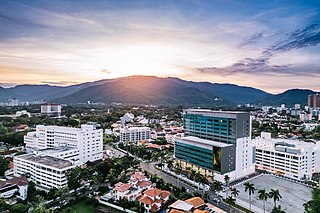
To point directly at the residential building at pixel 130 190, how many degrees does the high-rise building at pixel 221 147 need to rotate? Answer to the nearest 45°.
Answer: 0° — it already faces it

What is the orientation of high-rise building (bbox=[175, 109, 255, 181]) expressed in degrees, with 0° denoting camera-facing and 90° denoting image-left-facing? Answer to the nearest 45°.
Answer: approximately 45°

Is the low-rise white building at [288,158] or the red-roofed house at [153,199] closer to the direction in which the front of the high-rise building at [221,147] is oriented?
the red-roofed house

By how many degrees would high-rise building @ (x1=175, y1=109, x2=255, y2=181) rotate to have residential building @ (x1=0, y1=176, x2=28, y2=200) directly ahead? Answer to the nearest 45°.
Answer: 0° — it already faces it

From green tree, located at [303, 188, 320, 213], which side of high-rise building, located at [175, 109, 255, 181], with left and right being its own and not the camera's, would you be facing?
left

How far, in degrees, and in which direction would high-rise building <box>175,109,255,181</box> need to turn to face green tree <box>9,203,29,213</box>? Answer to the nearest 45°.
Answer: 0° — it already faces it

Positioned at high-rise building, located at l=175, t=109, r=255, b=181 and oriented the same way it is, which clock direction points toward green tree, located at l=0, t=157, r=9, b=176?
The green tree is roughly at 1 o'clock from the high-rise building.

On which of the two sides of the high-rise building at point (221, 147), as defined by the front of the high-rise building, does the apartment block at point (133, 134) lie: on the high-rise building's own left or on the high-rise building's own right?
on the high-rise building's own right

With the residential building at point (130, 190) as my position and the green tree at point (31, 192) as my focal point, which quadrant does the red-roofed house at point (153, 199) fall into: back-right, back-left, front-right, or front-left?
back-left

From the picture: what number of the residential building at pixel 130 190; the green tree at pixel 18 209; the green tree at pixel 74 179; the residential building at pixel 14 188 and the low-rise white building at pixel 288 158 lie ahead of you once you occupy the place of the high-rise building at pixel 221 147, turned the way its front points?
4

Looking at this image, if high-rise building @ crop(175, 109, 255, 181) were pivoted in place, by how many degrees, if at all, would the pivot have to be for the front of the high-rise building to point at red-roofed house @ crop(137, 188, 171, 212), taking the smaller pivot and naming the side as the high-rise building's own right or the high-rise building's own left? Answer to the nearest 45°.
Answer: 0° — it already faces it
